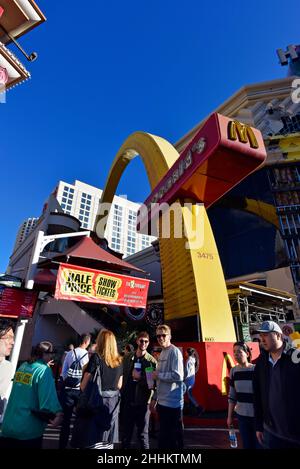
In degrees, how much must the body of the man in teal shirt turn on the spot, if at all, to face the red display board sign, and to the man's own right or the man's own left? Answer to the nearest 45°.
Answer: approximately 45° to the man's own left

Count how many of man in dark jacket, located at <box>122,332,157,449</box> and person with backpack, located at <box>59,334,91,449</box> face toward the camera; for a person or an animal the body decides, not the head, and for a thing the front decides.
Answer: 1

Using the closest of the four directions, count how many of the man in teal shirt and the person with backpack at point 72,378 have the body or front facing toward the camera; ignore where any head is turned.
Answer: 0

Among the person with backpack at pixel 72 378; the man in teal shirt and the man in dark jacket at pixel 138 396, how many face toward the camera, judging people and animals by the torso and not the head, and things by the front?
1

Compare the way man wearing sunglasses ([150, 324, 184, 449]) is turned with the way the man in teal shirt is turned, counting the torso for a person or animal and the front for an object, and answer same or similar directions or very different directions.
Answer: very different directions

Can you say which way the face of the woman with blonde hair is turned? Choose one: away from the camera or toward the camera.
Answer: away from the camera

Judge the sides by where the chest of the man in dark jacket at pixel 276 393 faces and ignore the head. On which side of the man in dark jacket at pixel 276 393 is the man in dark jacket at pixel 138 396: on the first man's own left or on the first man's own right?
on the first man's own right

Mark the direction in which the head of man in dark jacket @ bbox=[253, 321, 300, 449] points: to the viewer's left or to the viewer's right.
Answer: to the viewer's left

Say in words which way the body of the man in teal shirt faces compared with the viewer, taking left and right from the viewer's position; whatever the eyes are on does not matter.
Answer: facing away from the viewer and to the right of the viewer

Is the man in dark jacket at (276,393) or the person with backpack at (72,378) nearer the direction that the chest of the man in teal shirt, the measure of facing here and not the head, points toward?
the person with backpack

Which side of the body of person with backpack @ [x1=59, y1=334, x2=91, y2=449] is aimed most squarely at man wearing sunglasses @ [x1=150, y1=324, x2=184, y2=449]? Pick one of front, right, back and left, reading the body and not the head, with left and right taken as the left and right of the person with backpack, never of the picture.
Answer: right

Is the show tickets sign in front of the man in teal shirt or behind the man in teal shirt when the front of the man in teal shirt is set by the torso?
in front

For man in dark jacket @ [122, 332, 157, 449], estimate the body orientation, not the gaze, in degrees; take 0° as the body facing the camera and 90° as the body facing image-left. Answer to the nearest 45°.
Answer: approximately 0°

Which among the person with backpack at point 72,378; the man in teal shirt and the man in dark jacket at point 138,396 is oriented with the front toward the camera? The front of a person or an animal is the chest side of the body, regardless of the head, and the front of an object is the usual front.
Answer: the man in dark jacket

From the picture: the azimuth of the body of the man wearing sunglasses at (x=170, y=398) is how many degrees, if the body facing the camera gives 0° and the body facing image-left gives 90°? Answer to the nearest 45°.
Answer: approximately 45°
